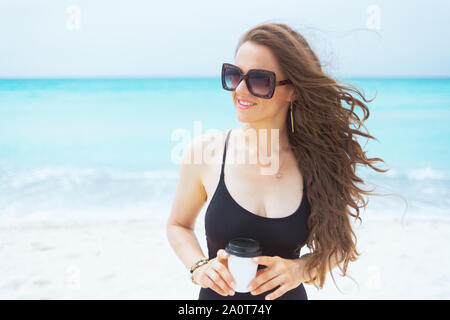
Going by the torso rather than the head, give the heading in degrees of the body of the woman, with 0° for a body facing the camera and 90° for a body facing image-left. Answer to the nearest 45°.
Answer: approximately 0°
